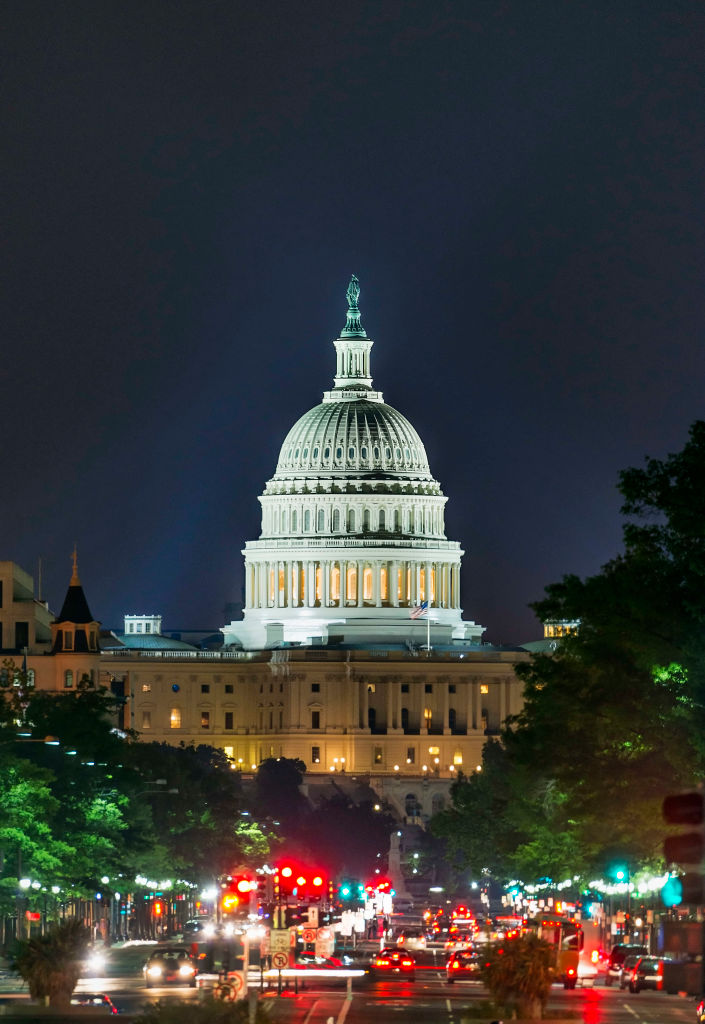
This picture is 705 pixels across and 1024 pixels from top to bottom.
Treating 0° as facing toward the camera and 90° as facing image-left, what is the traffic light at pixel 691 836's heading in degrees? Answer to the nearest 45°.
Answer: approximately 45°
